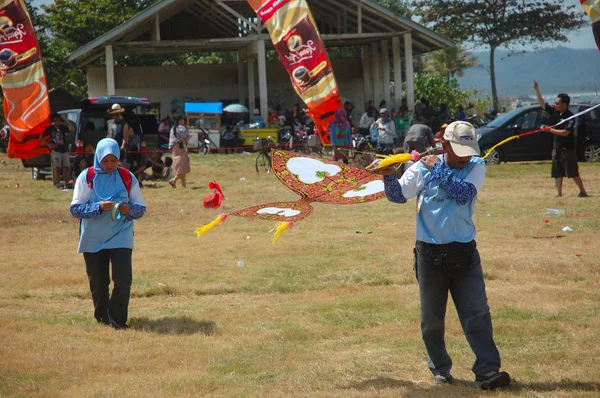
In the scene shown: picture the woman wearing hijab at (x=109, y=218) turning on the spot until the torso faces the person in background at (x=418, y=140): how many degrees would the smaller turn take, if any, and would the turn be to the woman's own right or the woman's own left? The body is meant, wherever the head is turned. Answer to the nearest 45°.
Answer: approximately 135° to the woman's own left

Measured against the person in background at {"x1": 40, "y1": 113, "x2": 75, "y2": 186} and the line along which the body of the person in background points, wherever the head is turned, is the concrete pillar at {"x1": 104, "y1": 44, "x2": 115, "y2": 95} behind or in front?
behind

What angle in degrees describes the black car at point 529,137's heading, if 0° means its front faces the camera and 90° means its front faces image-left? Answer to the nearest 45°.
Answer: approximately 90°

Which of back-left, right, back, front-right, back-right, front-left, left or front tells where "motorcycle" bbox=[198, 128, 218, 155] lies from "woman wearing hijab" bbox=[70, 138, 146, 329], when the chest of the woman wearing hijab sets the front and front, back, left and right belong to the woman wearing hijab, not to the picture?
back

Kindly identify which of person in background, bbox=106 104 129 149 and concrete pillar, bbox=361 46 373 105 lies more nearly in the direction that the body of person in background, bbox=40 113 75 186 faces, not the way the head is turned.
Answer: the person in background

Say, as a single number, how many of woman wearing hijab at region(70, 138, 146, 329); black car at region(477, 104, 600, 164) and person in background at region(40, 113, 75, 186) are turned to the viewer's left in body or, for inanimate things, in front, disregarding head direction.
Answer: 1

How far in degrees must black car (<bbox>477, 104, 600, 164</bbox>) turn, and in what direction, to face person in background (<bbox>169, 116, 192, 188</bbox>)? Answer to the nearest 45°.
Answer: approximately 45° to its left

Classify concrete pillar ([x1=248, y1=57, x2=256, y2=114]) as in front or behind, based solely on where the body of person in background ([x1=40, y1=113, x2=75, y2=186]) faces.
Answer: behind

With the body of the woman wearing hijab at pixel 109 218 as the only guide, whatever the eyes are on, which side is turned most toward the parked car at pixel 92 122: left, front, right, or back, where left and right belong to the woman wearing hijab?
back

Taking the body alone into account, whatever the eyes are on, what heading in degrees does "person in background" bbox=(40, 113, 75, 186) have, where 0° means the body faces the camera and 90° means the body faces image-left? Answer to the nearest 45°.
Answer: approximately 0°

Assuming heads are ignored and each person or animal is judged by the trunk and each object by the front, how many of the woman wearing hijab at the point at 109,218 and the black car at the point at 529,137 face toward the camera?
1
